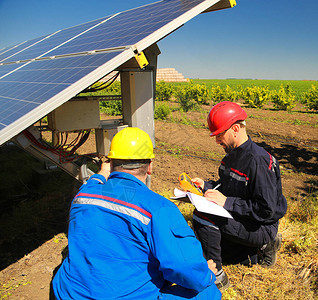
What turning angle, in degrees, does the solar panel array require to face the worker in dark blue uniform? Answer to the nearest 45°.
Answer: approximately 90° to its left

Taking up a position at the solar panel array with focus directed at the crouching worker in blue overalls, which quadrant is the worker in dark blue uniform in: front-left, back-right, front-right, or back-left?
front-left

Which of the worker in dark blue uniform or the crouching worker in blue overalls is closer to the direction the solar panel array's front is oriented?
the crouching worker in blue overalls

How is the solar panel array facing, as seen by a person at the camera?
facing the viewer and to the left of the viewer

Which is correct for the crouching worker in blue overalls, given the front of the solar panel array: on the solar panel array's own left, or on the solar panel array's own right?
on the solar panel array's own left

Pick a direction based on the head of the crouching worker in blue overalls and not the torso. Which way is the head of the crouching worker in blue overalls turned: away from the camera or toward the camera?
away from the camera
